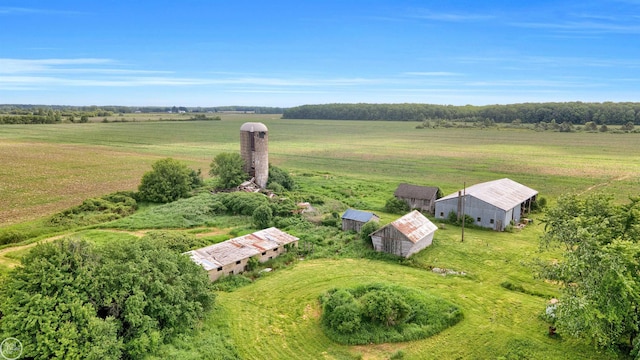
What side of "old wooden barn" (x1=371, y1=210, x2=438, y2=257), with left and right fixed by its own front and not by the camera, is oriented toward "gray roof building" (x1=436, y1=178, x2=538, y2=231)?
back

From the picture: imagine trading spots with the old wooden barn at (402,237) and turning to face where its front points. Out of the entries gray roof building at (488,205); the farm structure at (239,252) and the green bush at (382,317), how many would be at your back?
1

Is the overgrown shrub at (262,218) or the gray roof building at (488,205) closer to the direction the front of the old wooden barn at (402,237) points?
the overgrown shrub

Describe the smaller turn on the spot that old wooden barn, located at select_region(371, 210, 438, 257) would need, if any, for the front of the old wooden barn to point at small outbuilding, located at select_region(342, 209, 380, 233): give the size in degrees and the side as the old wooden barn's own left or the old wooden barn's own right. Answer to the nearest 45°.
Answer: approximately 90° to the old wooden barn's own right

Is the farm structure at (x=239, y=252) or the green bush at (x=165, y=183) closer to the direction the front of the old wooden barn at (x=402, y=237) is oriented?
the farm structure

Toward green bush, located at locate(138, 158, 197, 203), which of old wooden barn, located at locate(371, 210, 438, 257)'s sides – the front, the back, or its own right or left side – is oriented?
right

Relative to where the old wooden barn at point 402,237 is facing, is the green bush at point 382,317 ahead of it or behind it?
ahead

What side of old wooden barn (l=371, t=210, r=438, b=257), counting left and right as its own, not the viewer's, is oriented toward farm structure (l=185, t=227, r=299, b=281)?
front

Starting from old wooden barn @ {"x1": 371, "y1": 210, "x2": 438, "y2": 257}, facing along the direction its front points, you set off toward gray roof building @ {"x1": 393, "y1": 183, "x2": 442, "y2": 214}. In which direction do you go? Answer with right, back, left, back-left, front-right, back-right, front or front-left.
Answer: back-right

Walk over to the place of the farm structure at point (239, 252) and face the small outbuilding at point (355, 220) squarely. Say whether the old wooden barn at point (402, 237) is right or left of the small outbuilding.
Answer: right

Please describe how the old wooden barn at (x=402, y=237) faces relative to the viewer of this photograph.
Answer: facing the viewer and to the left of the viewer

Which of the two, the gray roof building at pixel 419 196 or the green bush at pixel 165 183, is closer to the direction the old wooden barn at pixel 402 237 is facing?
the green bush
